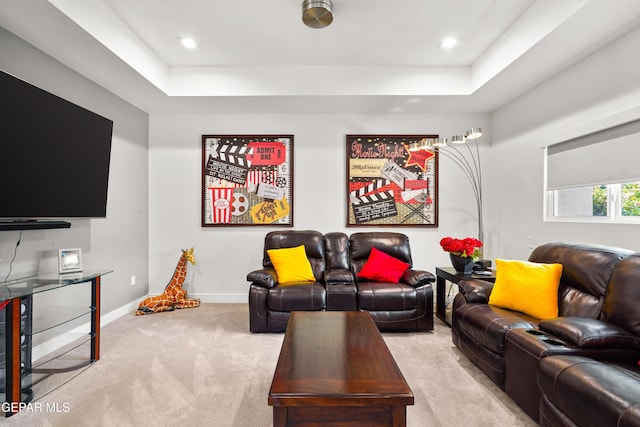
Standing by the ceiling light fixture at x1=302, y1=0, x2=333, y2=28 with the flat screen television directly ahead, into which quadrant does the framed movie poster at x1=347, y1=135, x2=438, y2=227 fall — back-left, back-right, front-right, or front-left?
back-right

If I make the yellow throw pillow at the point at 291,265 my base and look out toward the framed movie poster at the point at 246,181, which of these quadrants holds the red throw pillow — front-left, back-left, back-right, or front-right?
back-right

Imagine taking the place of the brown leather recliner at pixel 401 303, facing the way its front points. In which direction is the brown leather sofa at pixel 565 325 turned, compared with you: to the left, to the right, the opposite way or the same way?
to the right

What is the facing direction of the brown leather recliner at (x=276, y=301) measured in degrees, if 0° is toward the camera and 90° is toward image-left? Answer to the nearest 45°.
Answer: approximately 0°

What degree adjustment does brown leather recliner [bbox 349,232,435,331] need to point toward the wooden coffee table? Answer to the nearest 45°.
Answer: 0° — it already faces it

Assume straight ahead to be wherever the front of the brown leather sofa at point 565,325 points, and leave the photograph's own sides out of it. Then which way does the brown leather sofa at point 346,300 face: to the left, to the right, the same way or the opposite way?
to the left

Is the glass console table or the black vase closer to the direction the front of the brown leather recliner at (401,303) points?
the glass console table

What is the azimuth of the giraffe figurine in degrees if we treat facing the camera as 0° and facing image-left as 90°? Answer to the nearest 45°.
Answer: approximately 270°

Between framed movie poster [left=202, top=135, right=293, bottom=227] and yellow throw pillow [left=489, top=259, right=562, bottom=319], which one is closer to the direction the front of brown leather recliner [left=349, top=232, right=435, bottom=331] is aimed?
the yellow throw pillow
